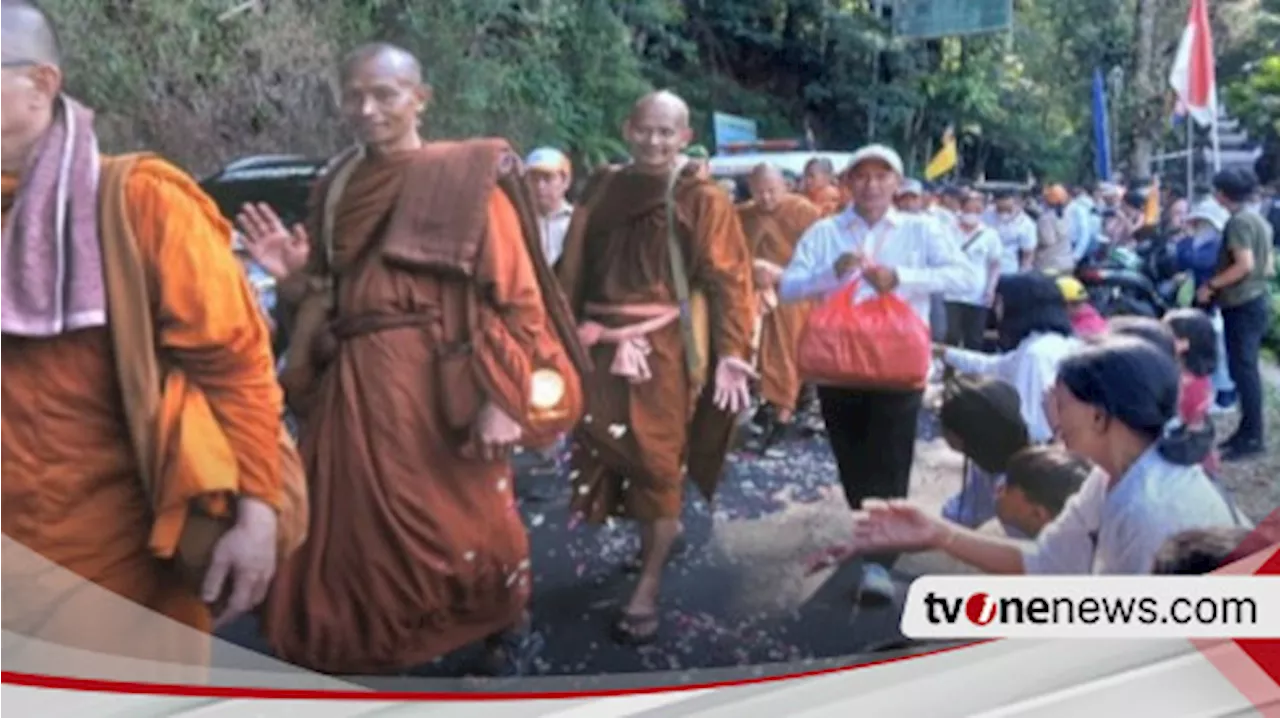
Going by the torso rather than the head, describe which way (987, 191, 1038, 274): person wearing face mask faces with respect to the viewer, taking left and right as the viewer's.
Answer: facing the viewer and to the left of the viewer

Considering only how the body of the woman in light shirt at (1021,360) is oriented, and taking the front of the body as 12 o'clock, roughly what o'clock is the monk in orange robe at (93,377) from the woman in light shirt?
The monk in orange robe is roughly at 11 o'clock from the woman in light shirt.

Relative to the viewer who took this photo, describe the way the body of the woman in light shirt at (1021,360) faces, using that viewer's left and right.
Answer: facing to the left of the viewer

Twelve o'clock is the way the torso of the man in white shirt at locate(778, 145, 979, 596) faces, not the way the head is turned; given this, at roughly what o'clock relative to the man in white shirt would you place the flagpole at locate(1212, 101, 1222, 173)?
The flagpole is roughly at 8 o'clock from the man in white shirt.

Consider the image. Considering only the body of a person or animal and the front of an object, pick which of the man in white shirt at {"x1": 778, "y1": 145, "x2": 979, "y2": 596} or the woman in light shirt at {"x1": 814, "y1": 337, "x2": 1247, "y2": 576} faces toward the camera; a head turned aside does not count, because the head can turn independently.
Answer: the man in white shirt

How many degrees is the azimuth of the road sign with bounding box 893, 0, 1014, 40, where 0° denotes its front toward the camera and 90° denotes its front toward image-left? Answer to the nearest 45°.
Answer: approximately 0°

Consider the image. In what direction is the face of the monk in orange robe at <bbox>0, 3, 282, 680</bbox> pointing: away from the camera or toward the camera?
toward the camera

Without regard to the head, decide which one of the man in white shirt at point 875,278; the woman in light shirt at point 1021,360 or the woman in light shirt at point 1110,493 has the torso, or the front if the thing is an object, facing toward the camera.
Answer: the man in white shirt

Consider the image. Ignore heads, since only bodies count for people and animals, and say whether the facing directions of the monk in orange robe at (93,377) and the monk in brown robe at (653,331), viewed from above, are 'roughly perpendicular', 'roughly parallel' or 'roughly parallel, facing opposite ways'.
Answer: roughly parallel

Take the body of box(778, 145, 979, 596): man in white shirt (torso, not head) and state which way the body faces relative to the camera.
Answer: toward the camera

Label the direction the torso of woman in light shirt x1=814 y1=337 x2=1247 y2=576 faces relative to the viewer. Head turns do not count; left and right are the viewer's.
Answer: facing to the left of the viewer

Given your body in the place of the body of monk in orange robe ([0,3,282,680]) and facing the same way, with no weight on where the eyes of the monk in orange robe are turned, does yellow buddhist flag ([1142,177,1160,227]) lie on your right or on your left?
on your left

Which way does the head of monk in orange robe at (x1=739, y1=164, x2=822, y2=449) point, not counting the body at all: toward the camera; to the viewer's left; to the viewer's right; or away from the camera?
toward the camera

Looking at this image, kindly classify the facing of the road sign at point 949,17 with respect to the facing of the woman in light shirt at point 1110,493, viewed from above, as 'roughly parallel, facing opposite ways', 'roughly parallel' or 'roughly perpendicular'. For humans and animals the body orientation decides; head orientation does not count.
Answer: roughly perpendicular

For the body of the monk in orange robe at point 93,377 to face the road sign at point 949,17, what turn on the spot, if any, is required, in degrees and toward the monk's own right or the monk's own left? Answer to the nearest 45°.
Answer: approximately 135° to the monk's own left

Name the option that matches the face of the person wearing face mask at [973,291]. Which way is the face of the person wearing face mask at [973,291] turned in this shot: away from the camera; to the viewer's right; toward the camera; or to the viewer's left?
toward the camera

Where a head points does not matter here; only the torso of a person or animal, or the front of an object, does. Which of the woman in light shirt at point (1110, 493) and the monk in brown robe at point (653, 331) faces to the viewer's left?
the woman in light shirt
